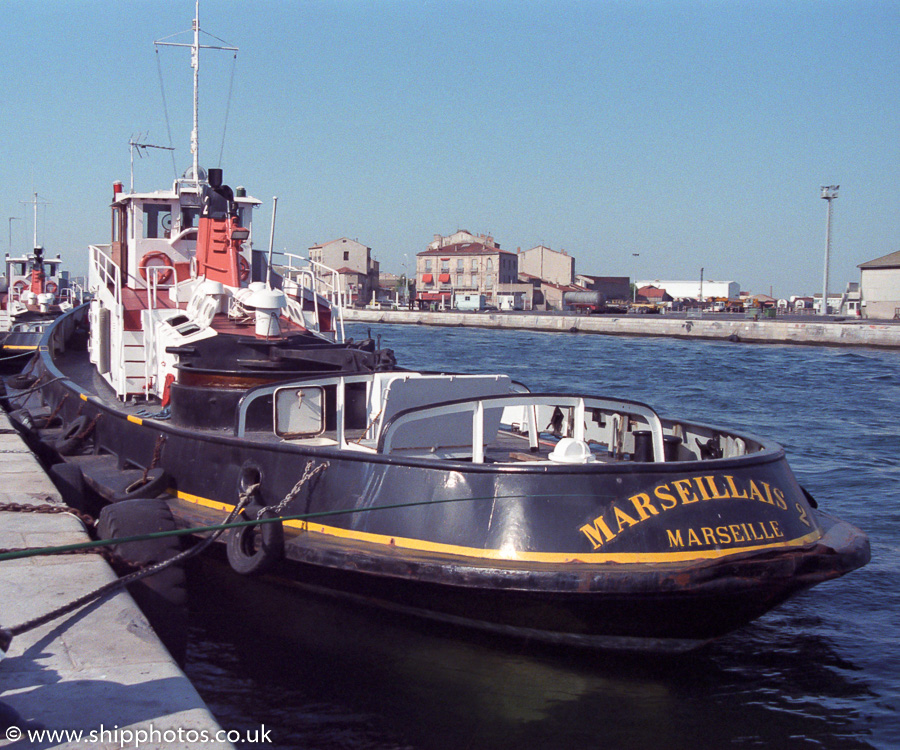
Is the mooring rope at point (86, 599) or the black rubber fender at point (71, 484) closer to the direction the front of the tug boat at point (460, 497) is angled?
the black rubber fender

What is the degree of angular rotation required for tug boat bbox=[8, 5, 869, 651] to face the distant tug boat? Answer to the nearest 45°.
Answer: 0° — it already faces it

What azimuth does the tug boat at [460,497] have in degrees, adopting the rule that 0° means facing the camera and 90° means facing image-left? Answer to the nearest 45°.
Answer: approximately 135°

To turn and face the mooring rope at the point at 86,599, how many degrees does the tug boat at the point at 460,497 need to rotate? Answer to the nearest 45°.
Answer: approximately 90° to its left

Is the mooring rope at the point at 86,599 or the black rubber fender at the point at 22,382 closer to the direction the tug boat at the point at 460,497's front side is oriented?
the black rubber fender

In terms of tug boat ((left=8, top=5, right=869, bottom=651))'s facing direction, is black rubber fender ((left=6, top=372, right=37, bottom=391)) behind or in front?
in front
